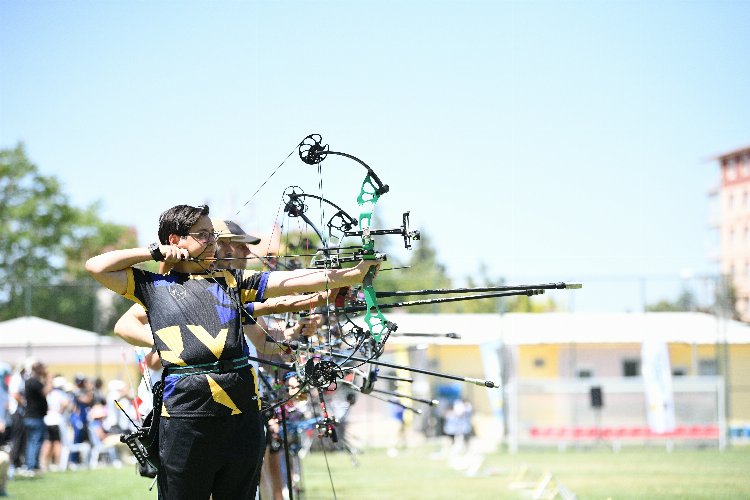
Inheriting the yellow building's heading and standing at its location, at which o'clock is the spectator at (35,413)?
The spectator is roughly at 1 o'clock from the yellow building.

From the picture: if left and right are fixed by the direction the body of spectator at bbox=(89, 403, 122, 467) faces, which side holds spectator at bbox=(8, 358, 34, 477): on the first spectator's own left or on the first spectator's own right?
on the first spectator's own right

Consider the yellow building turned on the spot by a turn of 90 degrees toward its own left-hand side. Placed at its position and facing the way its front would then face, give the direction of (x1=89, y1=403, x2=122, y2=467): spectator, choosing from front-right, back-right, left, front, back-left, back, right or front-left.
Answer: back-right

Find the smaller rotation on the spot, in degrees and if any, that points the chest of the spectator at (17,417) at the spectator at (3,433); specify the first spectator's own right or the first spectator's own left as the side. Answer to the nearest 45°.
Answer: approximately 90° to the first spectator's own right

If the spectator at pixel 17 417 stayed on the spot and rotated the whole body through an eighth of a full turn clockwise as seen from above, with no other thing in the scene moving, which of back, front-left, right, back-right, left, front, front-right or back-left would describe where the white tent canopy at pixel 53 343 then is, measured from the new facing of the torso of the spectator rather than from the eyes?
back-left

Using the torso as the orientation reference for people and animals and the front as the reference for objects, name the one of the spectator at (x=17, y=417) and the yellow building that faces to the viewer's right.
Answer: the spectator

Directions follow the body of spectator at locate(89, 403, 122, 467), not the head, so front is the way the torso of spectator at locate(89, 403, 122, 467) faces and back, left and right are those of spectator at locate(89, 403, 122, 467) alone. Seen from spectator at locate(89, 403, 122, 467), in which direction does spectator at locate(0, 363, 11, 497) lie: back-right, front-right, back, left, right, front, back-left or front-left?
right

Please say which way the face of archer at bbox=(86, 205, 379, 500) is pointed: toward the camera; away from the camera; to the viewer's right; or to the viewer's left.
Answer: to the viewer's right

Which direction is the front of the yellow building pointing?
toward the camera

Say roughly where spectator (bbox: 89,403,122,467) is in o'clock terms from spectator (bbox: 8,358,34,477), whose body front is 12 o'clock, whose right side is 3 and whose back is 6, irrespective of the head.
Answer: spectator (bbox: 89,403,122,467) is roughly at 10 o'clock from spectator (bbox: 8,358,34,477).

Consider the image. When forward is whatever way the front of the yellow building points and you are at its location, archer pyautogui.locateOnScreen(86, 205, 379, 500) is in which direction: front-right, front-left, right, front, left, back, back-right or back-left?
front

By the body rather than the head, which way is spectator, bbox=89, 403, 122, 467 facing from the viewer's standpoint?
to the viewer's right
